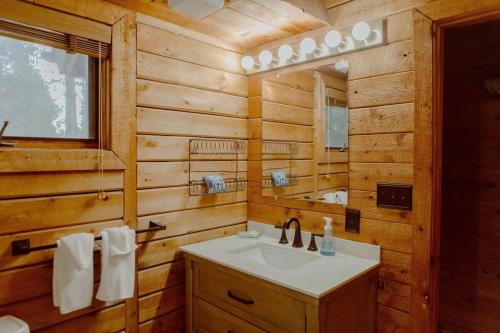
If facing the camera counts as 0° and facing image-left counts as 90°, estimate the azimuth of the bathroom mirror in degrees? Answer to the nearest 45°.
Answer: approximately 45°

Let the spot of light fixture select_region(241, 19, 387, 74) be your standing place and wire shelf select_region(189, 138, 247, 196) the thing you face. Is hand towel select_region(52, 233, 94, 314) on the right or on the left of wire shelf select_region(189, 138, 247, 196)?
left

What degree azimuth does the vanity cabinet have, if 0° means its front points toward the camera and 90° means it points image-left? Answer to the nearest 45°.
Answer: approximately 45°
